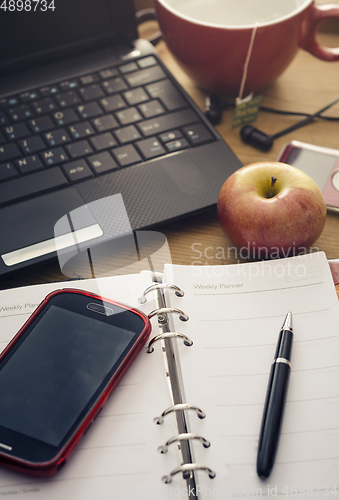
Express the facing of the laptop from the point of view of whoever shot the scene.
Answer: facing the viewer and to the right of the viewer
